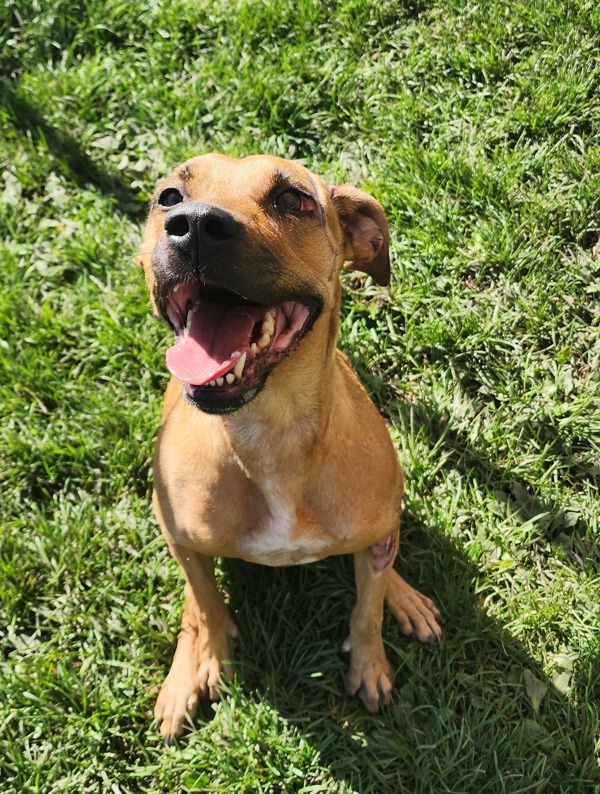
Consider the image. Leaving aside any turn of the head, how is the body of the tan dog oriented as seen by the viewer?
toward the camera
